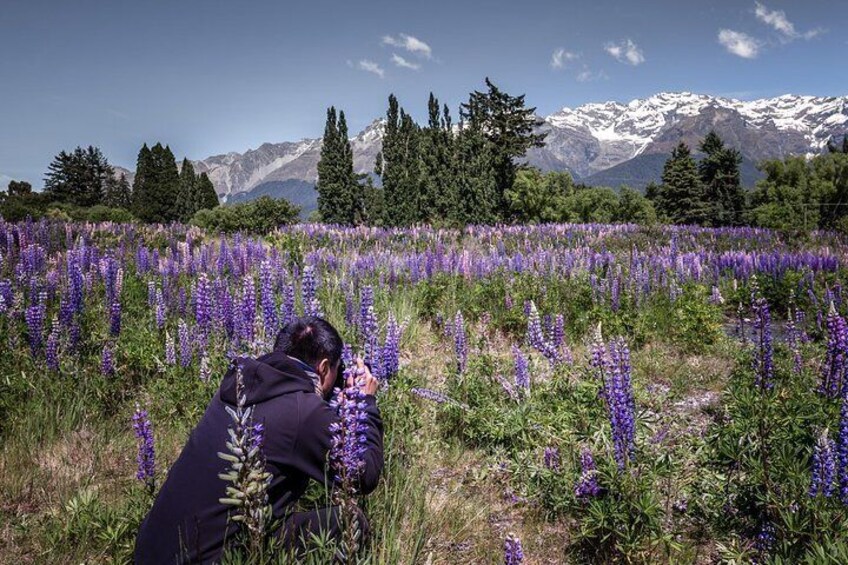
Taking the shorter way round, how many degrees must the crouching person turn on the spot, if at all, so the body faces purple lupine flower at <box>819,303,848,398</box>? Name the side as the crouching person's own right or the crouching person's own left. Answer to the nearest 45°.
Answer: approximately 45° to the crouching person's own right

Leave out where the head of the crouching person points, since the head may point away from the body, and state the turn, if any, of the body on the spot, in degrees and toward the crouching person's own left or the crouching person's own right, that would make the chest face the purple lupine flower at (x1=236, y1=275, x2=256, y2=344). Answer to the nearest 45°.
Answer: approximately 45° to the crouching person's own left

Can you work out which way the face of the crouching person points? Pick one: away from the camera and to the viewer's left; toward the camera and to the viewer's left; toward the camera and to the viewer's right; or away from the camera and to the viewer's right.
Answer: away from the camera and to the viewer's right

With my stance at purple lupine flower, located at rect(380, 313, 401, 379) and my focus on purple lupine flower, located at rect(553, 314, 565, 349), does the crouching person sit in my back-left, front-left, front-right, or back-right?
back-right

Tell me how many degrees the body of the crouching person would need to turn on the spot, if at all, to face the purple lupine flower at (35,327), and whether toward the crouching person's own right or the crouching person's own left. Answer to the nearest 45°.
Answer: approximately 90° to the crouching person's own left

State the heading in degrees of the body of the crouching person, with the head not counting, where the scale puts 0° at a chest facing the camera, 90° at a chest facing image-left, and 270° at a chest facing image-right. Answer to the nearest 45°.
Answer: approximately 225°

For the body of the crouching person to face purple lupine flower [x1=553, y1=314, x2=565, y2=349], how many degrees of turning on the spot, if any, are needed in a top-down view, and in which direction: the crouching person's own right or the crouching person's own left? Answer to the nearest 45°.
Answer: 0° — they already face it

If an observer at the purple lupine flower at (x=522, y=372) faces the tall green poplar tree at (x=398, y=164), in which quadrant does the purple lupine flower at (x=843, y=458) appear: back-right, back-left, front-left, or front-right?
back-right

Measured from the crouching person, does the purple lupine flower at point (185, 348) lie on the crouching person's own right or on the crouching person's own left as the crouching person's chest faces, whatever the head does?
on the crouching person's own left
